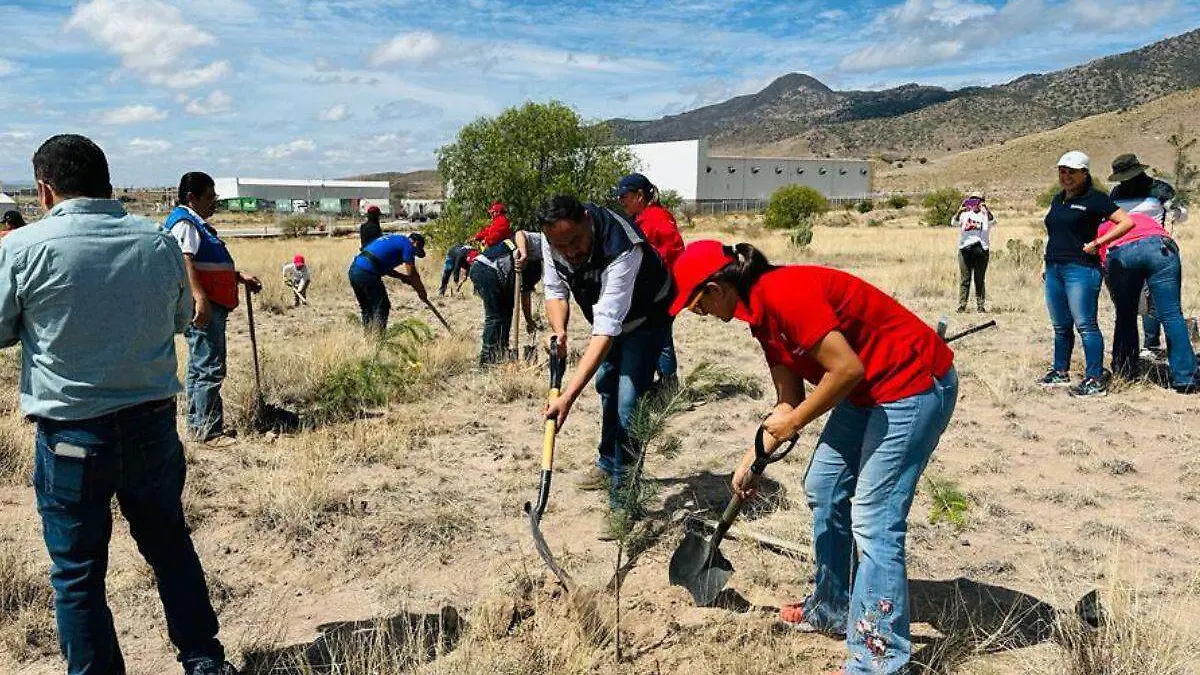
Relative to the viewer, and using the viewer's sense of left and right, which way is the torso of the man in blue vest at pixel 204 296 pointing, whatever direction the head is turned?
facing to the right of the viewer

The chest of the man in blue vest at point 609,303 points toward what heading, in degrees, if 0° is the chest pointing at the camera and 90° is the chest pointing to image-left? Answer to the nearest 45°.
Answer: approximately 45°

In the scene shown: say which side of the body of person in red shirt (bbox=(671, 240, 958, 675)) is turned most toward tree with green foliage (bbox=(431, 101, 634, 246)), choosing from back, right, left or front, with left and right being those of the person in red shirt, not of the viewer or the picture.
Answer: right

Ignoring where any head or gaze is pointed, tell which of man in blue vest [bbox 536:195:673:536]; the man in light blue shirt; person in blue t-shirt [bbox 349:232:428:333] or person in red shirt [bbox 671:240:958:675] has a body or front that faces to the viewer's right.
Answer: the person in blue t-shirt

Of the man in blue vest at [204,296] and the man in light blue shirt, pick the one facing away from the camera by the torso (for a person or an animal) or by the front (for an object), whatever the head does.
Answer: the man in light blue shirt

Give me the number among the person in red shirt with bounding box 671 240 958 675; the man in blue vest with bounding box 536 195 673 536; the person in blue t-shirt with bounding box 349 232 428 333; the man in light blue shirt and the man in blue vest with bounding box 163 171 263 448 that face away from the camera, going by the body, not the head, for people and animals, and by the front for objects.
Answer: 1

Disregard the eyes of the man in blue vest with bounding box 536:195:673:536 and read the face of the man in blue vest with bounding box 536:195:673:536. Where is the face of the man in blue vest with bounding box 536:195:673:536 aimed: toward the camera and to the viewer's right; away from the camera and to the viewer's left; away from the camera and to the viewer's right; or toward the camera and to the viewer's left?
toward the camera and to the viewer's left

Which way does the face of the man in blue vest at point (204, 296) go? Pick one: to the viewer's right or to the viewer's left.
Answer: to the viewer's right

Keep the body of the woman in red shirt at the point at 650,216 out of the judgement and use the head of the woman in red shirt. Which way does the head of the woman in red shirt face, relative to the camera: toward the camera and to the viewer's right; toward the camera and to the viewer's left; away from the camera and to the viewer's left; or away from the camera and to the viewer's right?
toward the camera and to the viewer's left

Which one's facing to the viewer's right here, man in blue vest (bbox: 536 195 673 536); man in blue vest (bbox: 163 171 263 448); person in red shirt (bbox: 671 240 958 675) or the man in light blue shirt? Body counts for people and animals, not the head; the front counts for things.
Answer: man in blue vest (bbox: 163 171 263 448)

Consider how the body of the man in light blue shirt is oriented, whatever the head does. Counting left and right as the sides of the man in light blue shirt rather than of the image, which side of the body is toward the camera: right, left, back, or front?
back

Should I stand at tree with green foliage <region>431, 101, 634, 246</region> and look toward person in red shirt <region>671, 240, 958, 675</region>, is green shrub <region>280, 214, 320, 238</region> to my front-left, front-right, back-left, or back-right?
back-right

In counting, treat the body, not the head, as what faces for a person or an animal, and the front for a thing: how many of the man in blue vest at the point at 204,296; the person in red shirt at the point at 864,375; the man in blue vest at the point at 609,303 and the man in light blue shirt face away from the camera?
1

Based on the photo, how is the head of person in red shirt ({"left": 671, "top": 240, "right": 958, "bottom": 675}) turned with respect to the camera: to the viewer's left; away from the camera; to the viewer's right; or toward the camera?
to the viewer's left

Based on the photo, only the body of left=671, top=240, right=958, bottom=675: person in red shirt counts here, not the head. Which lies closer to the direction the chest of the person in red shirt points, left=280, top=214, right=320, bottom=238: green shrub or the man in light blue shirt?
the man in light blue shirt

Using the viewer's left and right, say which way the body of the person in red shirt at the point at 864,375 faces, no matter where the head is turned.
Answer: facing to the left of the viewer

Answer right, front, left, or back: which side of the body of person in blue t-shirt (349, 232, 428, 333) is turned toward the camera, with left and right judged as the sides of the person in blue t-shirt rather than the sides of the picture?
right

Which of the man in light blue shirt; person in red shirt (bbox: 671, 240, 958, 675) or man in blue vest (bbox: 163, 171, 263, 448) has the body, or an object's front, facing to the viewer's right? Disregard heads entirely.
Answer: the man in blue vest

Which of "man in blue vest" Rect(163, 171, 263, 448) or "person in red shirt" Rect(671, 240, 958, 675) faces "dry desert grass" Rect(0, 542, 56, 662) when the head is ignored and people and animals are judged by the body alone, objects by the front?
the person in red shirt
